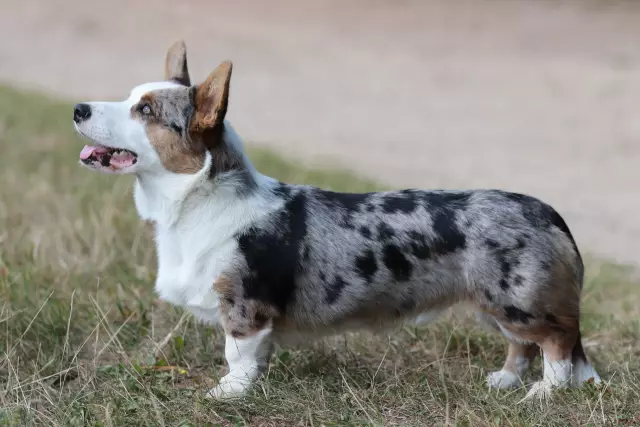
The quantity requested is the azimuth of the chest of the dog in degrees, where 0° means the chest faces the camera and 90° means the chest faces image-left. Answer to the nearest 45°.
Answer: approximately 90°
